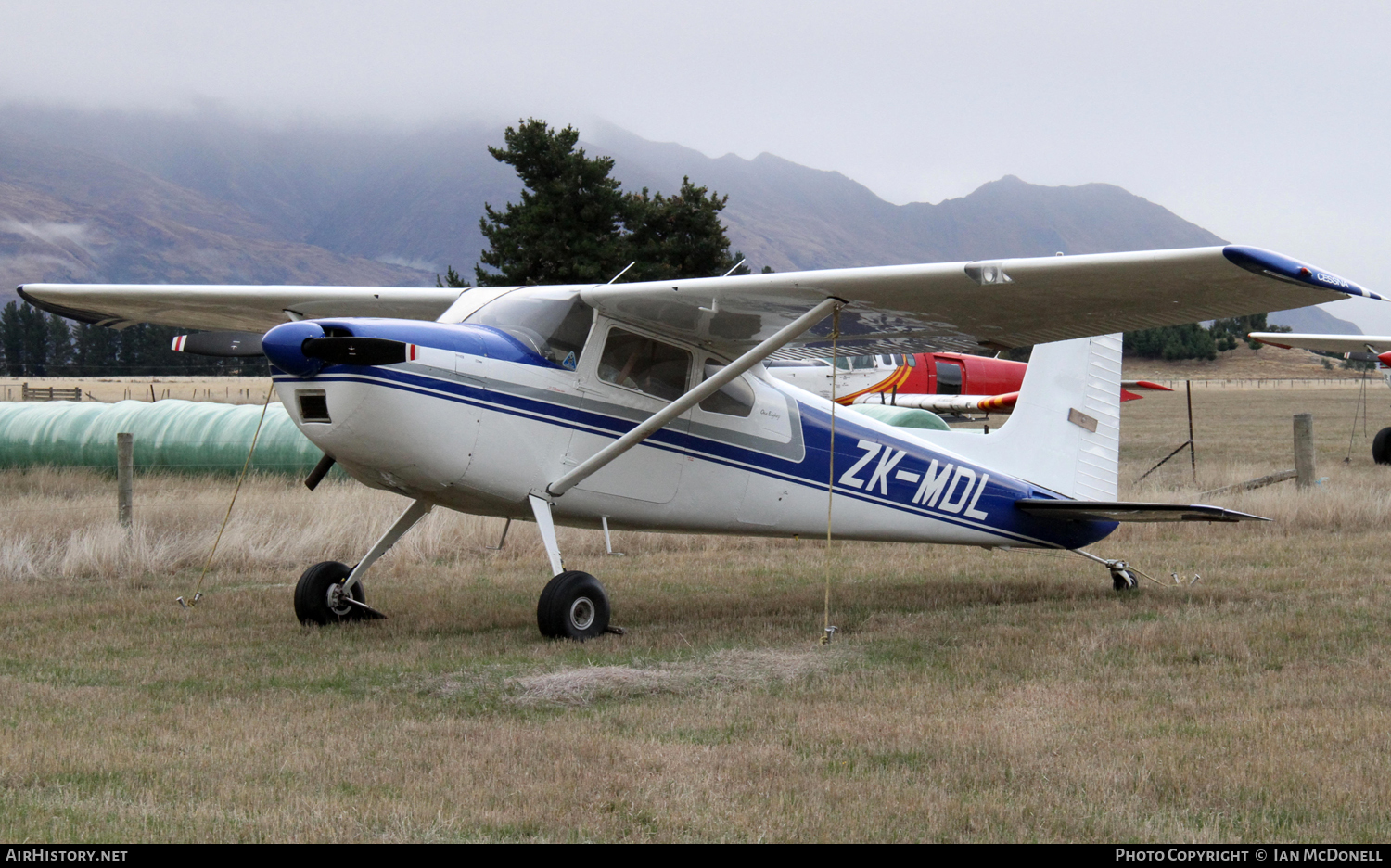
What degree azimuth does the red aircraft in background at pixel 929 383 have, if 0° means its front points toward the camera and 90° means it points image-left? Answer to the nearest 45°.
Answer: approximately 45°

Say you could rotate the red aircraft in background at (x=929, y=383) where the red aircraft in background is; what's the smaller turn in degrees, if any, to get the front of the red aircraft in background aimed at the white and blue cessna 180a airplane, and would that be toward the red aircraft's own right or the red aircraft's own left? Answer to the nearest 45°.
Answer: approximately 45° to the red aircraft's own left

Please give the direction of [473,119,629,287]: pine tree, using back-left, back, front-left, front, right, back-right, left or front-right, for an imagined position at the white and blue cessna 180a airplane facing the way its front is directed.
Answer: back-right

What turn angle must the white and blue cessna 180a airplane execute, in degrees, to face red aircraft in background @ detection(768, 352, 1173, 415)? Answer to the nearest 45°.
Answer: approximately 135° to its right

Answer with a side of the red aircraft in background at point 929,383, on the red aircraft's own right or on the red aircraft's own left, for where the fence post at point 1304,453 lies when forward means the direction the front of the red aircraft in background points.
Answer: on the red aircraft's own left

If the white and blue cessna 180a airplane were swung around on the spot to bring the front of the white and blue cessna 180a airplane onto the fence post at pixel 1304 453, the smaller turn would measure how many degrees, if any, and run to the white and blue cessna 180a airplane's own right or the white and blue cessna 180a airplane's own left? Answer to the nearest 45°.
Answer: approximately 180°

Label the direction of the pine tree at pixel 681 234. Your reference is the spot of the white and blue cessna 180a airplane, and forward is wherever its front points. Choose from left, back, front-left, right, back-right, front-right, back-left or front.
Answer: back-right
